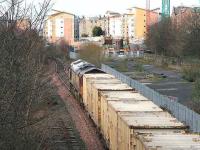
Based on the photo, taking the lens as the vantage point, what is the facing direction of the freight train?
facing away from the viewer and to the left of the viewer

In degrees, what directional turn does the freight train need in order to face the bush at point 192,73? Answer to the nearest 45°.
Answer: approximately 45° to its right
